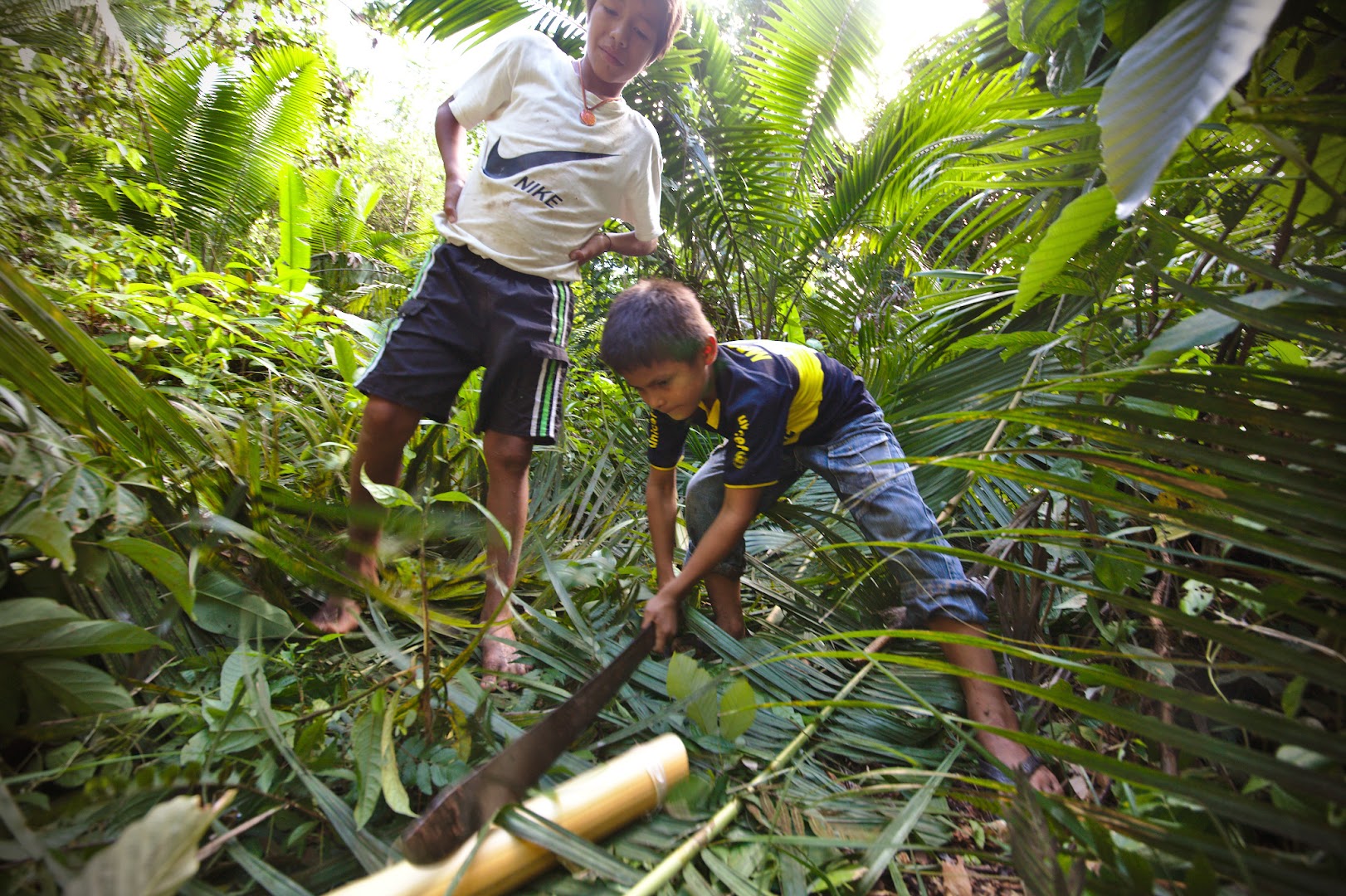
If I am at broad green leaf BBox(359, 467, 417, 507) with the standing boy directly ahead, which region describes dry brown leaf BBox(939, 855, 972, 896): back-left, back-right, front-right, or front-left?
back-right

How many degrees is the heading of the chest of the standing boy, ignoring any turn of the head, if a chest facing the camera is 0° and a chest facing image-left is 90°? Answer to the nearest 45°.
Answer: approximately 0°

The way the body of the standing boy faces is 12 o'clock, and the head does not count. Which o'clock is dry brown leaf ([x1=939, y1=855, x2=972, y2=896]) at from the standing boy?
The dry brown leaf is roughly at 11 o'clock from the standing boy.

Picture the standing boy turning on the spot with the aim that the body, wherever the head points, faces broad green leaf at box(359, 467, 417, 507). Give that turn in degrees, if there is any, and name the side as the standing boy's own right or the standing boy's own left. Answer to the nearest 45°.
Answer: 0° — they already face it
